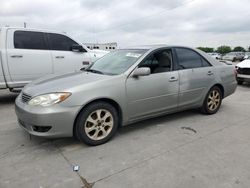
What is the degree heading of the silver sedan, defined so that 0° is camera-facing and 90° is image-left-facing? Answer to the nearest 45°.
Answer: approximately 45°

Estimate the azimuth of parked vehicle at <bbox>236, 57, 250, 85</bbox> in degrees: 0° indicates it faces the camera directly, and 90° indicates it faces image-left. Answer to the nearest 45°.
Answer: approximately 45°

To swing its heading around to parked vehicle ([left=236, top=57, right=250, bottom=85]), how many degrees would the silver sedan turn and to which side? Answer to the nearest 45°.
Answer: approximately 180°

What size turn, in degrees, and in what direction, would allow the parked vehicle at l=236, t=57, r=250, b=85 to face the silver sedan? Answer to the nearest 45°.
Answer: approximately 45° to its left

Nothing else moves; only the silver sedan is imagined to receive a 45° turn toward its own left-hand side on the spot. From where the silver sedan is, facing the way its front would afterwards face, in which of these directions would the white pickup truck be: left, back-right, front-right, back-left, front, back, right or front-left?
back-right
